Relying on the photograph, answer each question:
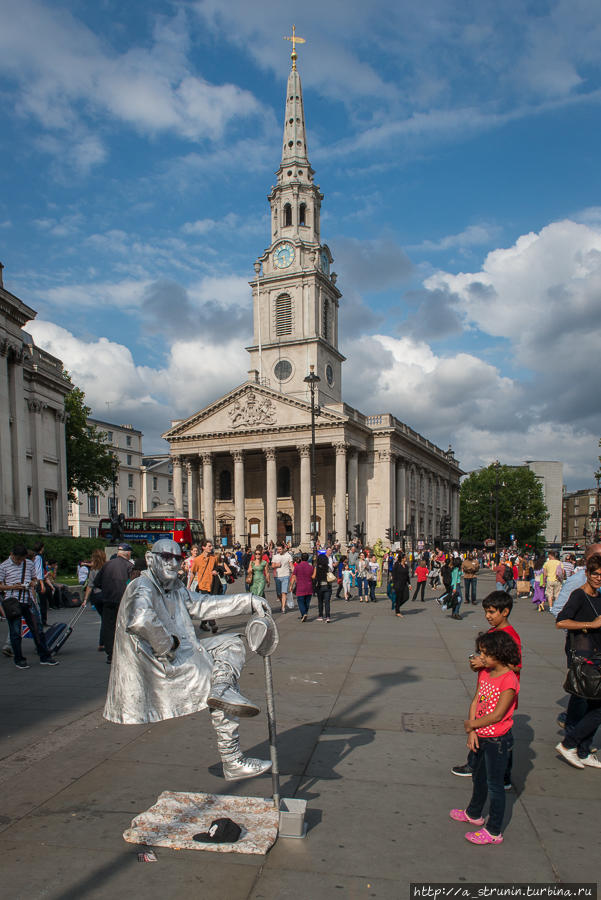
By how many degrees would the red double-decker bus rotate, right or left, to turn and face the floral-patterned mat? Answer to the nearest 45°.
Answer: approximately 45° to its right

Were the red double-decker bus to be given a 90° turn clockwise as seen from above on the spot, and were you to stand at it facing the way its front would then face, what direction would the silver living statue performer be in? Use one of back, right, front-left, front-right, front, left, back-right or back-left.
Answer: front-left

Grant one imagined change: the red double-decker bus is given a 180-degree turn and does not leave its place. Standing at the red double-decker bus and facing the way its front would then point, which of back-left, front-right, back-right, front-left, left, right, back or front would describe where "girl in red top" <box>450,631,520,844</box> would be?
back-left

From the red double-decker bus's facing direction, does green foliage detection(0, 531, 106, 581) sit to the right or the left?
on its right
